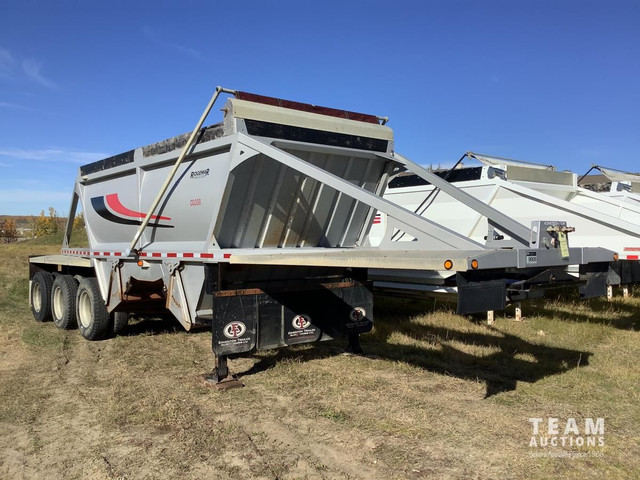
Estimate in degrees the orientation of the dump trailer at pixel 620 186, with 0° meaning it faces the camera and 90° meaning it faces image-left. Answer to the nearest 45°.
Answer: approximately 315°

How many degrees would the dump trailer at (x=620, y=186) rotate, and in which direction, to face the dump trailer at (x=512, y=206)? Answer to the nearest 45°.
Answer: approximately 90° to its right

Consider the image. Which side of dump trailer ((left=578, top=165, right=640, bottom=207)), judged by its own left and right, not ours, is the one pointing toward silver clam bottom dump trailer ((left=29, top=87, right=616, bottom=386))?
right

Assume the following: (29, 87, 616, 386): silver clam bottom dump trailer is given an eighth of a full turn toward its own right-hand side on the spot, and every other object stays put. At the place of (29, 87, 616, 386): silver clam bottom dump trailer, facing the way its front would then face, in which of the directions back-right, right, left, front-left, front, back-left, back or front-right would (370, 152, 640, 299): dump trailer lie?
back-left

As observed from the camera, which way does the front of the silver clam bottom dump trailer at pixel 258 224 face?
facing the viewer and to the right of the viewer

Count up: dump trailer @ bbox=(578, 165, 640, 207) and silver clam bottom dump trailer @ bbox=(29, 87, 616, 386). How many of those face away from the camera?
0

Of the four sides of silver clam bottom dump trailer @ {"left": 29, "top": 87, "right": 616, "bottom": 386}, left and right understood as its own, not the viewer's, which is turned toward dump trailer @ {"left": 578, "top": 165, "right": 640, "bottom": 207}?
left

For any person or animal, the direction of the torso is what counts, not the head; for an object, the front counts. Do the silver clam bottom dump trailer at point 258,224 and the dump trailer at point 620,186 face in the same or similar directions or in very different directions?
same or similar directions
